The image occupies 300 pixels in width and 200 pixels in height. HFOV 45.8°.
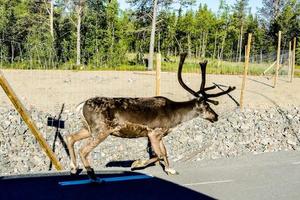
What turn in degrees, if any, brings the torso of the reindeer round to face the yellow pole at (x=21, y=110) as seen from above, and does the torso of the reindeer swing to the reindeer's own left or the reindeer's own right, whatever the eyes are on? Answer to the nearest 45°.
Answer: approximately 180°

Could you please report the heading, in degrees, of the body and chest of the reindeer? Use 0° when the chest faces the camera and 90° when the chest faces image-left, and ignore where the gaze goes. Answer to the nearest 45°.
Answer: approximately 270°
